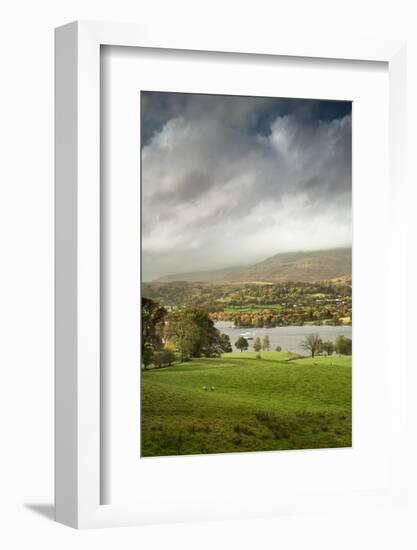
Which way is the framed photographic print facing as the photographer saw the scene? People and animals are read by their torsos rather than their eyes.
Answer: facing the viewer and to the right of the viewer
